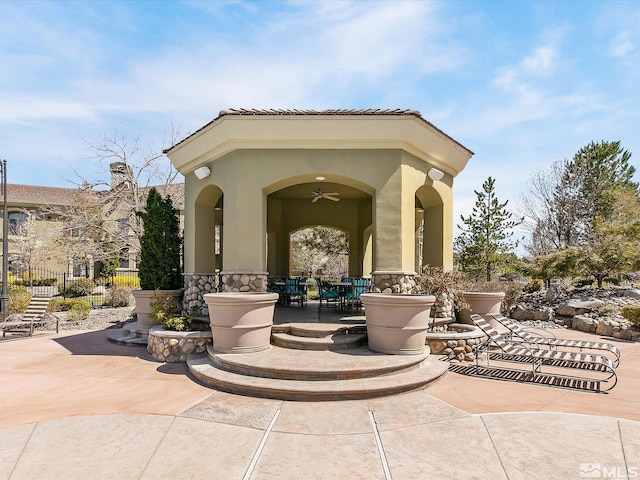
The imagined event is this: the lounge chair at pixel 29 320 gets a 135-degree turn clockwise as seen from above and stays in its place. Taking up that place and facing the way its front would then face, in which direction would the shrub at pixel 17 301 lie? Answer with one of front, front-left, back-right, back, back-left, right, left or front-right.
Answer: front

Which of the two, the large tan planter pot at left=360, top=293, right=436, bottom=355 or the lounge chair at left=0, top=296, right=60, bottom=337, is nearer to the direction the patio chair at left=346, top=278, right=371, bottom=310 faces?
the lounge chair

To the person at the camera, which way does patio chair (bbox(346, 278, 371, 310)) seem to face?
facing away from the viewer and to the left of the viewer

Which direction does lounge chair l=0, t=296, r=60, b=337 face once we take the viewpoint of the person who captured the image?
facing the viewer and to the left of the viewer

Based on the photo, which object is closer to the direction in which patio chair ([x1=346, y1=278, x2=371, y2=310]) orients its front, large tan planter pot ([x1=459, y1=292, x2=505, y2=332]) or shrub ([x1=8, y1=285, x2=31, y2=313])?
the shrub

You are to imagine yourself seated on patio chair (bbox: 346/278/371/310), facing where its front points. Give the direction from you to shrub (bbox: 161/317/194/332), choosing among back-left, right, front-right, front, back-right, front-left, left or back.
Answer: left

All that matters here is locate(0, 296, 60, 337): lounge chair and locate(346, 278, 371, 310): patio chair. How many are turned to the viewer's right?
0
